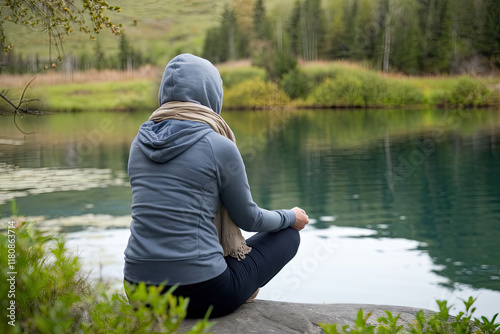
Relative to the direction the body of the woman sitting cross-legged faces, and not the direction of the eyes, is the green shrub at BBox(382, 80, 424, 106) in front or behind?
in front

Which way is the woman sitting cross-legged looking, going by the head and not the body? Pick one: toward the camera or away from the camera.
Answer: away from the camera

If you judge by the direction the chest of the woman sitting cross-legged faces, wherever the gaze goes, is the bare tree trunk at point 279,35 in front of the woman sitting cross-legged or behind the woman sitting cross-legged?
in front

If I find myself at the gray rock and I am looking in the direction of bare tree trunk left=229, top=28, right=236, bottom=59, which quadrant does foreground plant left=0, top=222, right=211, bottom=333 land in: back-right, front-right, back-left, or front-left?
back-left

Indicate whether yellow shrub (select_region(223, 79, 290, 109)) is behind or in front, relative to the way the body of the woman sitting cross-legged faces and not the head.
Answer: in front

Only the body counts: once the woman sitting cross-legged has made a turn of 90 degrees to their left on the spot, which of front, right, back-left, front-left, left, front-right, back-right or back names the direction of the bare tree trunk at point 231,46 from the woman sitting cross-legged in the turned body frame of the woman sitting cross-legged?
front-right

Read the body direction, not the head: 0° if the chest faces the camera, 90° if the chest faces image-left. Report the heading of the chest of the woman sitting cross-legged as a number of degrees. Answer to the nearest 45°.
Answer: approximately 225°
